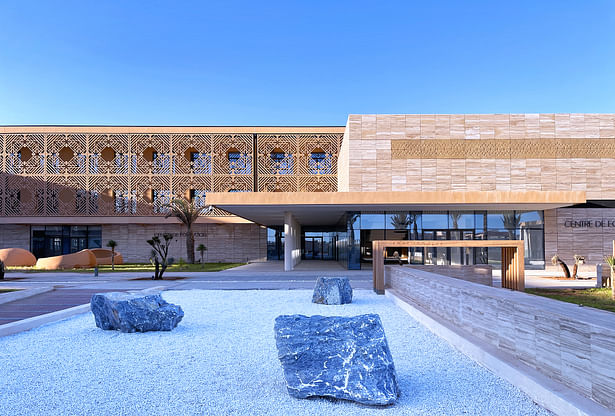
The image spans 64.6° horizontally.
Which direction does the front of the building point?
toward the camera

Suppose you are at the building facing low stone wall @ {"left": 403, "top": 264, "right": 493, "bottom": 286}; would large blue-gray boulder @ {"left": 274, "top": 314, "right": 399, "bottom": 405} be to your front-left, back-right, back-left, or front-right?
front-right

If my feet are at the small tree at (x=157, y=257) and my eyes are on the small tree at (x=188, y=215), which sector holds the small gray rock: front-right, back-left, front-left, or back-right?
back-right

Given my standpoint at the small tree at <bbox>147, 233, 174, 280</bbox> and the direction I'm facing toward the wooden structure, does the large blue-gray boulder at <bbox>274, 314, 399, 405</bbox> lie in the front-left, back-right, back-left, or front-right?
front-right

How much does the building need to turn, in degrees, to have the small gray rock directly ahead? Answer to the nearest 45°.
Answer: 0° — it already faces it

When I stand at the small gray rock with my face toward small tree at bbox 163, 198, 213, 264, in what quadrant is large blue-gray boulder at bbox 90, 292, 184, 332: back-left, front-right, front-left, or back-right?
back-left

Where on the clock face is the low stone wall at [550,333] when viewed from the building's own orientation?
The low stone wall is roughly at 12 o'clock from the building.

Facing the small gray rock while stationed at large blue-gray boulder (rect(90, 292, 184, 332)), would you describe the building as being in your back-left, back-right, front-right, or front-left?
front-left

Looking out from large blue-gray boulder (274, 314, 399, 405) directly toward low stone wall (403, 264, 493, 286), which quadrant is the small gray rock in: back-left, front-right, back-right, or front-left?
front-left

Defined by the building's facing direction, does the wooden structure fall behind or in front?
in front

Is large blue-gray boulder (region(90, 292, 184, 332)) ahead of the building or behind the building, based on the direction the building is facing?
ahead

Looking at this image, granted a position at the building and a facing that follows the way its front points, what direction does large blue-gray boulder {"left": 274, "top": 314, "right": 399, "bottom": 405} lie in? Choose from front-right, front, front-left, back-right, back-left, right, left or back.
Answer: front

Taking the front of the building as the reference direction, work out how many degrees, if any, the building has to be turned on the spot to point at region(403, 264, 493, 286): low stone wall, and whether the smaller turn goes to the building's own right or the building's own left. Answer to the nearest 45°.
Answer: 0° — it already faces it
